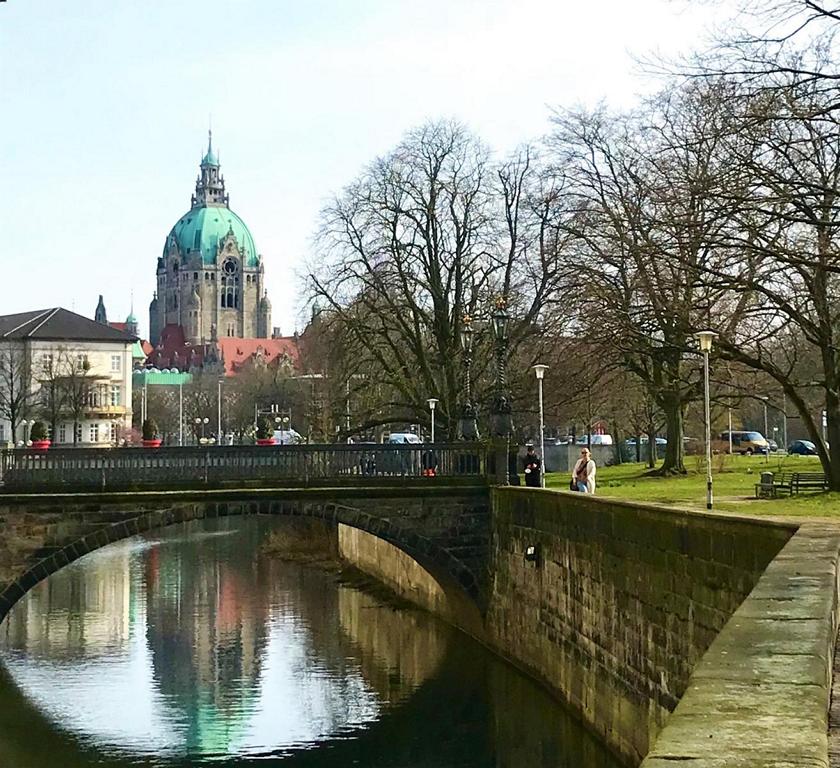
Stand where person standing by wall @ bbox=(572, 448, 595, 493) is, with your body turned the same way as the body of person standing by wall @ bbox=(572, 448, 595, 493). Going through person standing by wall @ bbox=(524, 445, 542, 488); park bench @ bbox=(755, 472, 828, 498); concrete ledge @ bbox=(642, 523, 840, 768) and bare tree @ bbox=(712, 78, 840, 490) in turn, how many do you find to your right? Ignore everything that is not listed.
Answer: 1

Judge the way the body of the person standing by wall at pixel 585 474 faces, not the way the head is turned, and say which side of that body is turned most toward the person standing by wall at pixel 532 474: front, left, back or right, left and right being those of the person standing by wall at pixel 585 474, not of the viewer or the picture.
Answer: right

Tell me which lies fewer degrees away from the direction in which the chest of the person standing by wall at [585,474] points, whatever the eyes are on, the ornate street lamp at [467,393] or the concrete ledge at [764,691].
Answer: the concrete ledge

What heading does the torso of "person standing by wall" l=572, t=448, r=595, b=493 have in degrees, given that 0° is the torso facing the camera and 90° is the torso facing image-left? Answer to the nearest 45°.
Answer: approximately 45°

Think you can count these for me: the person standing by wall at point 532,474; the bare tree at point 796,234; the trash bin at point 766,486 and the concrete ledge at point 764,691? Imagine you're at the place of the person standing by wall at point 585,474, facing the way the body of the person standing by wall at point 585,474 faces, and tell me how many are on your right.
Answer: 1

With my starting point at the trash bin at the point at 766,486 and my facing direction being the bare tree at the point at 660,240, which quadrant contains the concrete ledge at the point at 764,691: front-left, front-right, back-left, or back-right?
back-left

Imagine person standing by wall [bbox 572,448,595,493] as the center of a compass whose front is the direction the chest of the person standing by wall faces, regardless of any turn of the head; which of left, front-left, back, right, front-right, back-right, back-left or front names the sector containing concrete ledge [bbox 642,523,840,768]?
front-left

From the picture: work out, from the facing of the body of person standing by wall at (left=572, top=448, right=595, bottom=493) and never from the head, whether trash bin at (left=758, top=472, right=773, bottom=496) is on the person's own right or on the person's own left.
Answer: on the person's own left

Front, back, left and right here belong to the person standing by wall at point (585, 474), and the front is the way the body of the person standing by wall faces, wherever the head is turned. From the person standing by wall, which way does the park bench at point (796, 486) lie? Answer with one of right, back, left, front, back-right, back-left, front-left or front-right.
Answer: back-left

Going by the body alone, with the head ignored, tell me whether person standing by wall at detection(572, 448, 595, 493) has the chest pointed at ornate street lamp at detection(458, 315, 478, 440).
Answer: no

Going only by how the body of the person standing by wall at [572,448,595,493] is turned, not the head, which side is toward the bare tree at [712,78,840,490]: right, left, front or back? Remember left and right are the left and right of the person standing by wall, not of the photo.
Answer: left
